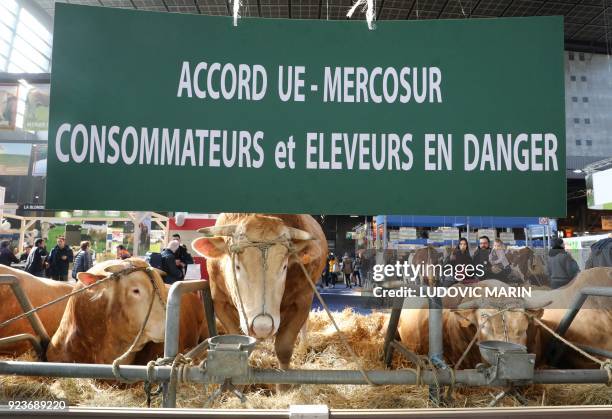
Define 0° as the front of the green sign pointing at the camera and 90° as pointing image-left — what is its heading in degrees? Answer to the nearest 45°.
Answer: approximately 0°

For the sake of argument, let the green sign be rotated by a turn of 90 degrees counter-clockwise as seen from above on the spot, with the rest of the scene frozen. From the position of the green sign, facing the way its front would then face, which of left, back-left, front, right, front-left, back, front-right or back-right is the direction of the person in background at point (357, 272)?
left

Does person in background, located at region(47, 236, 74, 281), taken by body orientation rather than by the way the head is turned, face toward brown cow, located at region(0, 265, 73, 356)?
yes

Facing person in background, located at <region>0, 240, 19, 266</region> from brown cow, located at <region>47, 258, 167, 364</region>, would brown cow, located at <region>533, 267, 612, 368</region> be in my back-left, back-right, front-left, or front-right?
back-right

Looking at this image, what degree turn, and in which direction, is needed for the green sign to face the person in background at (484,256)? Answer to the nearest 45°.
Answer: approximately 135° to its left

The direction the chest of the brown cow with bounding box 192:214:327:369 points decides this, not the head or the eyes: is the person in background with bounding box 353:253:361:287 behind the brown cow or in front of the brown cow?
behind

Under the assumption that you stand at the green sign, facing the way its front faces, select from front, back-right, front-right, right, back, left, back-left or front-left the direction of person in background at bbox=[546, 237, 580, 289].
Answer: back-left
